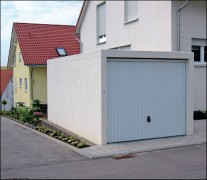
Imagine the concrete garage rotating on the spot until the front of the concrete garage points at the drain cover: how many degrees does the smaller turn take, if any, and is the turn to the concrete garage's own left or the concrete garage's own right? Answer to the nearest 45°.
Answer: approximately 45° to the concrete garage's own right

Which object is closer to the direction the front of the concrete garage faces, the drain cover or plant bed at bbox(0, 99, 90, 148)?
the drain cover

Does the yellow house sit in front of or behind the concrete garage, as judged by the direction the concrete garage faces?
behind

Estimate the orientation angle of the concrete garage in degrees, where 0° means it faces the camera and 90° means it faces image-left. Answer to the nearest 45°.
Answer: approximately 315°

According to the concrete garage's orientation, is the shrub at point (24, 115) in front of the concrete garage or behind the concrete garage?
behind
